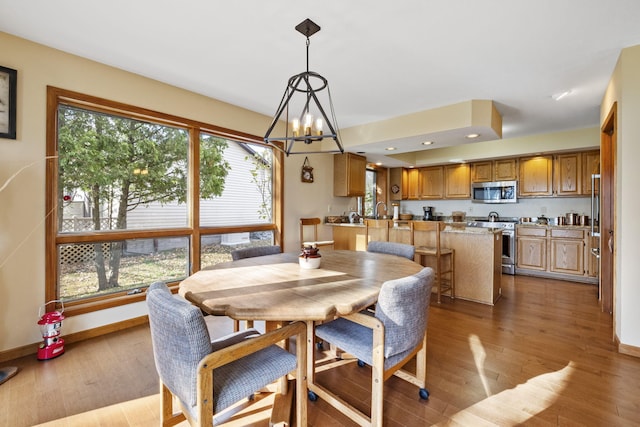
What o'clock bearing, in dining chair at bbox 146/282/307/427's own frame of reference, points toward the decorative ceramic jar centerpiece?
The decorative ceramic jar centerpiece is roughly at 12 o'clock from the dining chair.

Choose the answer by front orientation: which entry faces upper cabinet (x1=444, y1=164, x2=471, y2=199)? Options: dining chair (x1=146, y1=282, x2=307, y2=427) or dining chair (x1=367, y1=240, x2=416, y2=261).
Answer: dining chair (x1=146, y1=282, x2=307, y2=427)

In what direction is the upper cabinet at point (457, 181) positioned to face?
toward the camera

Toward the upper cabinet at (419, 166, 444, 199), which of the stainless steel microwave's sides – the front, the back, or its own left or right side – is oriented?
right

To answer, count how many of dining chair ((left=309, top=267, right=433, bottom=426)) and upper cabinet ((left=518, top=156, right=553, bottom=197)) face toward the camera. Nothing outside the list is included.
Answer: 1

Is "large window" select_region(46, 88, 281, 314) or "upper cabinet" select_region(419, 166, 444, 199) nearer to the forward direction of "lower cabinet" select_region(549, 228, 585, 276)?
the large window

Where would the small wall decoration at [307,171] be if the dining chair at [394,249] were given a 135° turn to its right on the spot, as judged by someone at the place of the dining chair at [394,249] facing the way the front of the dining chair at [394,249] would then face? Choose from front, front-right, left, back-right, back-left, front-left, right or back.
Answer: front-left

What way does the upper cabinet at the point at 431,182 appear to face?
toward the camera

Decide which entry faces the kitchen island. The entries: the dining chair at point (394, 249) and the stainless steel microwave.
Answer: the stainless steel microwave

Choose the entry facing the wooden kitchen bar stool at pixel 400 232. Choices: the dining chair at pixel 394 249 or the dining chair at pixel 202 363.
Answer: the dining chair at pixel 202 363

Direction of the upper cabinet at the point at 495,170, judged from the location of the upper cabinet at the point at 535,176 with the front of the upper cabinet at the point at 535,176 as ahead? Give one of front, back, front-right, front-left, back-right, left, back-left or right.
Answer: right

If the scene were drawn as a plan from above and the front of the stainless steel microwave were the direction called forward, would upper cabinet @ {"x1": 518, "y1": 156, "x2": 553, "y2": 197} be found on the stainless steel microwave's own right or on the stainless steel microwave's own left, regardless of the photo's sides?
on the stainless steel microwave's own left

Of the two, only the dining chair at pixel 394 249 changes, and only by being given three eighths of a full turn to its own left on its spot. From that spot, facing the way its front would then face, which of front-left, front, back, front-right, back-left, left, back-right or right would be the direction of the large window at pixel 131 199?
back

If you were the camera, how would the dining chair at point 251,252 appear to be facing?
facing the viewer and to the right of the viewer

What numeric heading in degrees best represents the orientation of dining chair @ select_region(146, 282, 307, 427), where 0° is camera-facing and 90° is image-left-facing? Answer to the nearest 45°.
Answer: approximately 225°

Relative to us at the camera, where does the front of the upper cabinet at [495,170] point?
facing the viewer

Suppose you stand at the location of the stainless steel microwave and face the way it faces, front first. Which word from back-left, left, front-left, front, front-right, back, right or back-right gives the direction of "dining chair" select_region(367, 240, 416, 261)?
front
